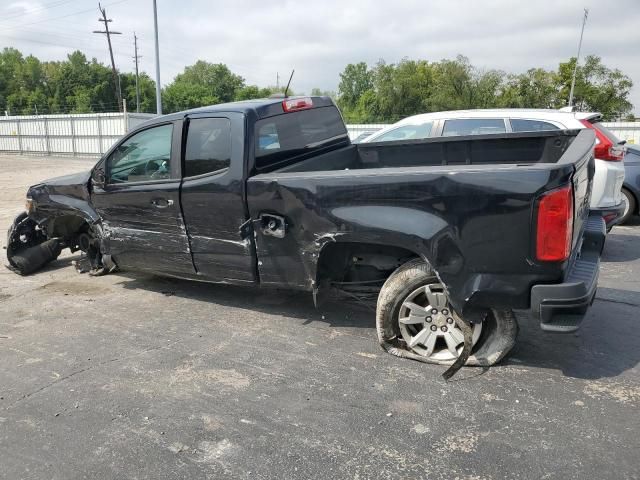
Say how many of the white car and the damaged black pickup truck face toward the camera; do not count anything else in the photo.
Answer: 0

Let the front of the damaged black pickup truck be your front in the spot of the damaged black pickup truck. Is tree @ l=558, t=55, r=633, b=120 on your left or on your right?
on your right

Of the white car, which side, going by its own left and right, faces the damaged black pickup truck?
left

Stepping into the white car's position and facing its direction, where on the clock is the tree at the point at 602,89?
The tree is roughly at 2 o'clock from the white car.

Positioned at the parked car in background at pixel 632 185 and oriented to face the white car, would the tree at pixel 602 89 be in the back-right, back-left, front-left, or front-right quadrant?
back-right

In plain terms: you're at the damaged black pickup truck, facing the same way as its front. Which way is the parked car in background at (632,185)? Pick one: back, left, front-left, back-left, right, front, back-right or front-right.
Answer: right

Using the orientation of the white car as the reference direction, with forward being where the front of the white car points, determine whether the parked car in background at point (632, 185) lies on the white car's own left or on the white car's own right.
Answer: on the white car's own right

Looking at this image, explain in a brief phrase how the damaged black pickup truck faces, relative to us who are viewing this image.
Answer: facing away from the viewer and to the left of the viewer

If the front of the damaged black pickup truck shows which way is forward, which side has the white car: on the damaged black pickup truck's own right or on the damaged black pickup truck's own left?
on the damaged black pickup truck's own right

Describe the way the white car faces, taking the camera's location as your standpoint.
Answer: facing away from the viewer and to the left of the viewer
